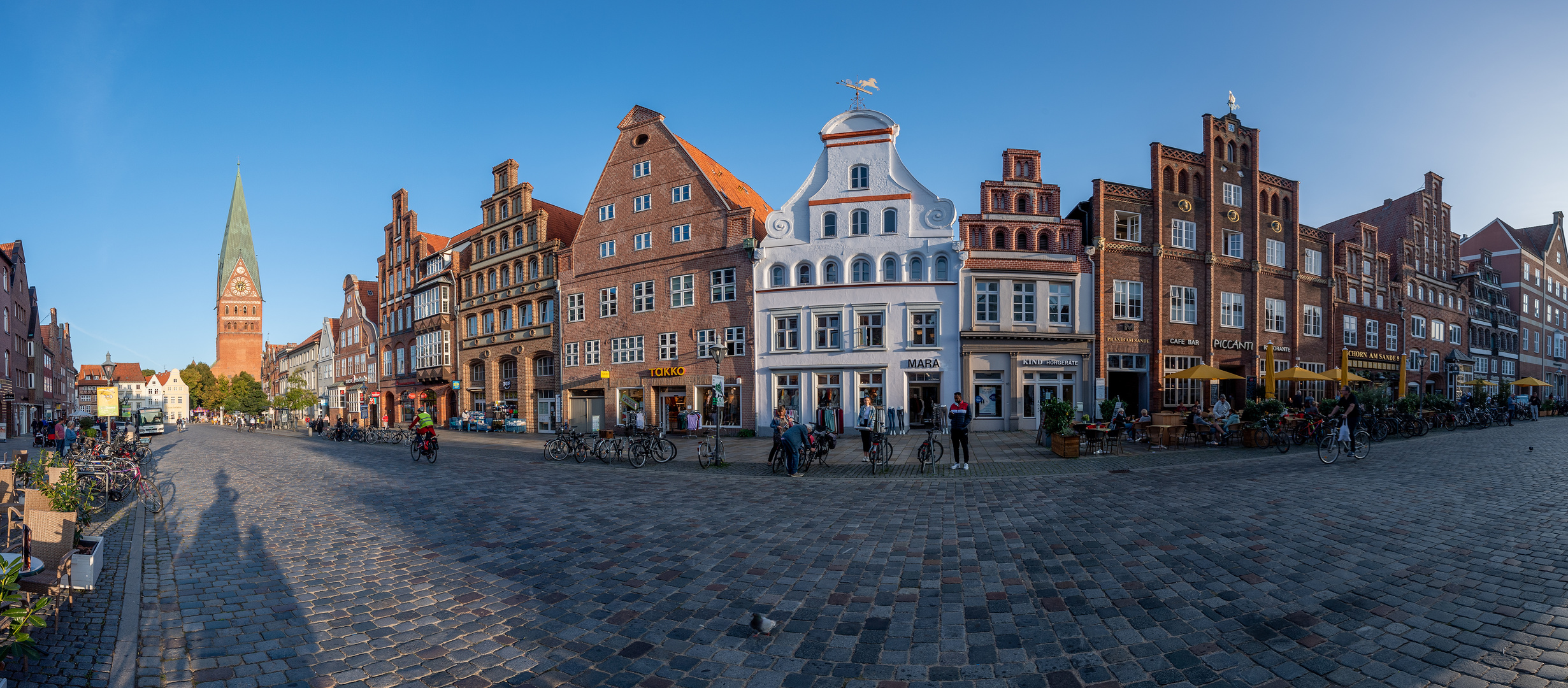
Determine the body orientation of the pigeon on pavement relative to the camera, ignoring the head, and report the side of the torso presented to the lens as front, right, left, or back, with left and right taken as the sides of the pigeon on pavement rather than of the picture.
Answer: left

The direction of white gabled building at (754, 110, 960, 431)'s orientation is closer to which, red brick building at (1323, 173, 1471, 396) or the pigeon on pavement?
the pigeon on pavement

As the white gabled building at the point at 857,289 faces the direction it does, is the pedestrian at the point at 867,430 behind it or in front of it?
in front

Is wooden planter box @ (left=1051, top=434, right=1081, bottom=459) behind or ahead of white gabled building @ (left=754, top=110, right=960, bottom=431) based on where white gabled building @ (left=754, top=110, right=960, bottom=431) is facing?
ahead

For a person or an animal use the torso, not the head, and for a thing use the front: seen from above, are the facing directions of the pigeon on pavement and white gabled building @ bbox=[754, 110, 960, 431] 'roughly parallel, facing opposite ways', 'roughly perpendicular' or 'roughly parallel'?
roughly perpendicular

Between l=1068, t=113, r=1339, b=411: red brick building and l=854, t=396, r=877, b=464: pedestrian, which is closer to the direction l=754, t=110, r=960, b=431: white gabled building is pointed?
the pedestrian

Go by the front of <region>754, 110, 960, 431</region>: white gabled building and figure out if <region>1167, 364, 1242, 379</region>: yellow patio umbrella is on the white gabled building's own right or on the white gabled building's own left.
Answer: on the white gabled building's own left

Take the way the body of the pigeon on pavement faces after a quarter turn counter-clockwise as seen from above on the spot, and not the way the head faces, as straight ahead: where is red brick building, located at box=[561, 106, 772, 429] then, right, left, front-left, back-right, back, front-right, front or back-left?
back

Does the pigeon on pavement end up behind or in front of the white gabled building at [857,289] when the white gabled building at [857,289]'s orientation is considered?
in front
